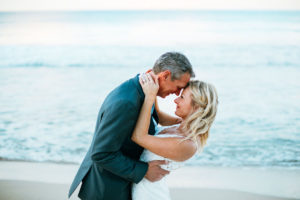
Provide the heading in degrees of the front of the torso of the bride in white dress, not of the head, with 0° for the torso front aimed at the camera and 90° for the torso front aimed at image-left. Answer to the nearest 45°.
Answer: approximately 90°

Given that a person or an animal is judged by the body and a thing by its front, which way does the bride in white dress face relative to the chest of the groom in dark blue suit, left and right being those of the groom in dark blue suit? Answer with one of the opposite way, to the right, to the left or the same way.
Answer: the opposite way

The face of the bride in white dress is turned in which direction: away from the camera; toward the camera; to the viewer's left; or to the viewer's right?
to the viewer's left

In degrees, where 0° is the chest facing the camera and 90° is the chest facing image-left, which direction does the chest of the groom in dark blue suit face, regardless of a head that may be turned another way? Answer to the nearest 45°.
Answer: approximately 270°
